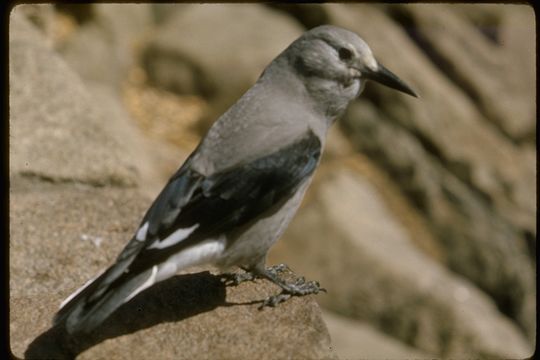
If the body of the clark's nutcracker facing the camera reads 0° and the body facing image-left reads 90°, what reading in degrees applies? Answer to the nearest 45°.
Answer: approximately 270°

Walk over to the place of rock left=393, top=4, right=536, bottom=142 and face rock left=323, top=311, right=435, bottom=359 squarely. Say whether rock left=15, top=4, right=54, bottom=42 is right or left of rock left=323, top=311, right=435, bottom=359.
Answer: right

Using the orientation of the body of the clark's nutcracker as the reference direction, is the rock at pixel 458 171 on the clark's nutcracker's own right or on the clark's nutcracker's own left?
on the clark's nutcracker's own left

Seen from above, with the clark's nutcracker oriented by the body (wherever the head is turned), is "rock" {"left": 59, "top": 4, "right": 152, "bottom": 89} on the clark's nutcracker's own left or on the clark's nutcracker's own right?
on the clark's nutcracker's own left

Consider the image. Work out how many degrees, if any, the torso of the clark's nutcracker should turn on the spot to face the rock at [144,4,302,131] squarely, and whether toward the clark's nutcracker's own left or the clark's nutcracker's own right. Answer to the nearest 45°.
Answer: approximately 90° to the clark's nutcracker's own left

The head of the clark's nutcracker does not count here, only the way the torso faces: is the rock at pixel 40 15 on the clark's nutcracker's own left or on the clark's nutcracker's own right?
on the clark's nutcracker's own left

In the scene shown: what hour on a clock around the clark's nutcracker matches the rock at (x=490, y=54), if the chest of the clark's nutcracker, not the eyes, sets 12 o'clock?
The rock is roughly at 10 o'clock from the clark's nutcracker.
